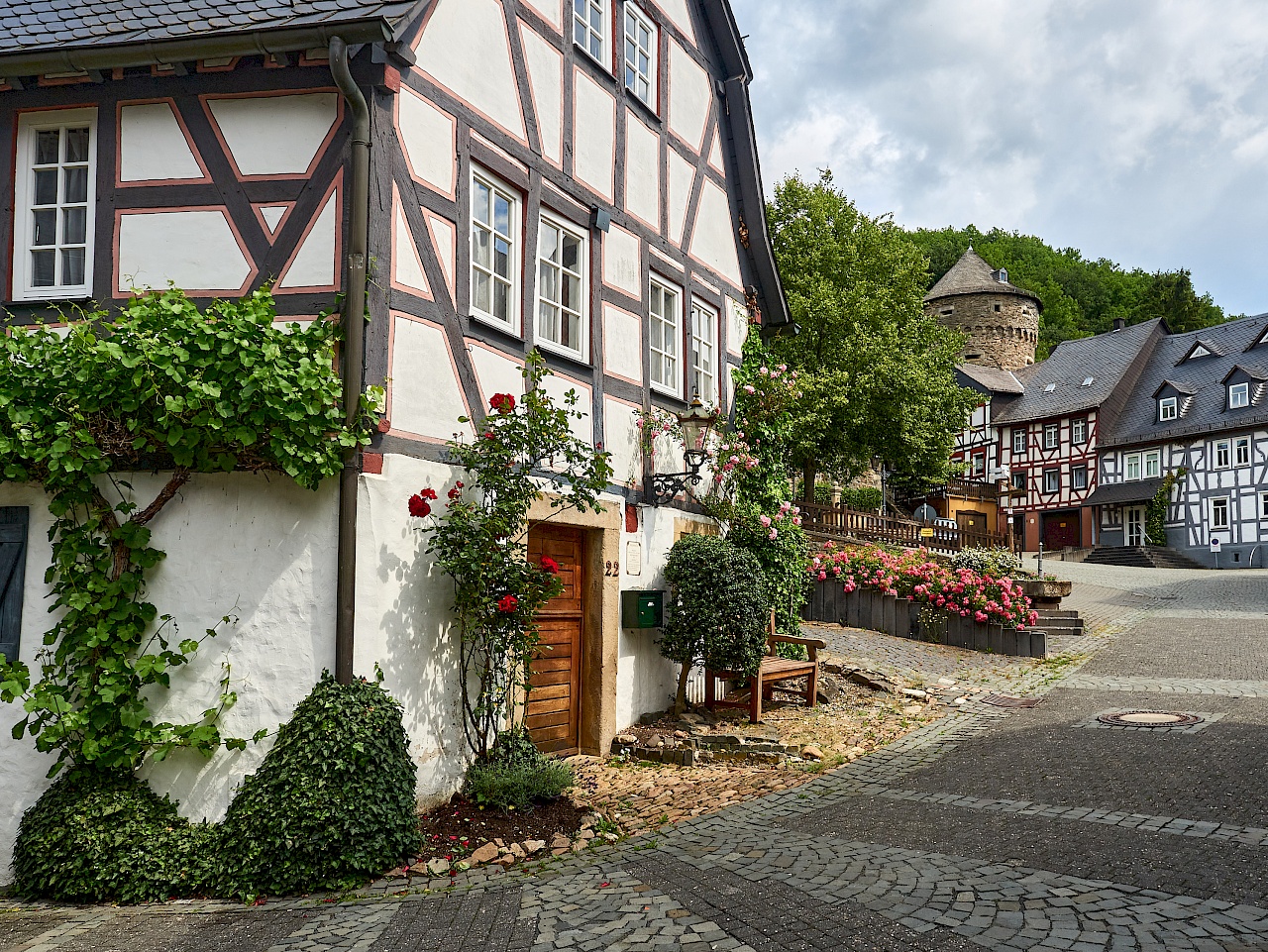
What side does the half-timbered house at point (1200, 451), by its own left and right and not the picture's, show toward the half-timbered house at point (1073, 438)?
right

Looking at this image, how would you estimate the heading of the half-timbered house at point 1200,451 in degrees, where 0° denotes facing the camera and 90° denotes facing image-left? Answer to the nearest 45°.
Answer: approximately 45°

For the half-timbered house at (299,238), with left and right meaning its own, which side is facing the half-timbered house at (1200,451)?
left

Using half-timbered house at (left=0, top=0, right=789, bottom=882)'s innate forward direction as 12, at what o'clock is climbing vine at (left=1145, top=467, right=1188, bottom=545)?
The climbing vine is roughly at 9 o'clock from the half-timbered house.

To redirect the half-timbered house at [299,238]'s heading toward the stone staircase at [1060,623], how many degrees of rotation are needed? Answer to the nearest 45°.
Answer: approximately 90° to its left

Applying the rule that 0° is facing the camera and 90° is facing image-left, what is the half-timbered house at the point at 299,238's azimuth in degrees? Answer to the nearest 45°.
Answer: approximately 315°

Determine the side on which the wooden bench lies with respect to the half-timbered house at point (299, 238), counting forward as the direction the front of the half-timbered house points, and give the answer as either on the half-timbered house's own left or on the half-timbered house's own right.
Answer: on the half-timbered house's own left

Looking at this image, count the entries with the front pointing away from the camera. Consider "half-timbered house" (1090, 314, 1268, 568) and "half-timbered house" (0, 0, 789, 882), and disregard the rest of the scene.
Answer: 0

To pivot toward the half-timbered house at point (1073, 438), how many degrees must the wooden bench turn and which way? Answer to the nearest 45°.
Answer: approximately 135° to its left
